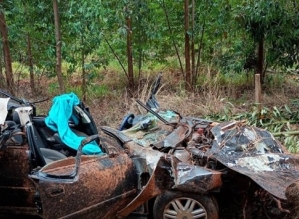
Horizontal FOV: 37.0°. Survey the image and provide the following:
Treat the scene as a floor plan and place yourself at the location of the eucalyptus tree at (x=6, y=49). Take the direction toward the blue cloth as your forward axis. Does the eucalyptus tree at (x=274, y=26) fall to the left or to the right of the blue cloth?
left

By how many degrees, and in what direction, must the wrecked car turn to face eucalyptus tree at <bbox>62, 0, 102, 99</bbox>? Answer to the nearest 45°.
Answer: approximately 90° to its left

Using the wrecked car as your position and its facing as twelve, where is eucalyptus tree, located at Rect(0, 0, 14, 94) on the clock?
The eucalyptus tree is roughly at 8 o'clock from the wrecked car.

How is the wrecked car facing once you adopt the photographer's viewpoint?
facing to the right of the viewer

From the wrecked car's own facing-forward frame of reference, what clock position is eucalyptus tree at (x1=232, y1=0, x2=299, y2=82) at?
The eucalyptus tree is roughly at 10 o'clock from the wrecked car.
